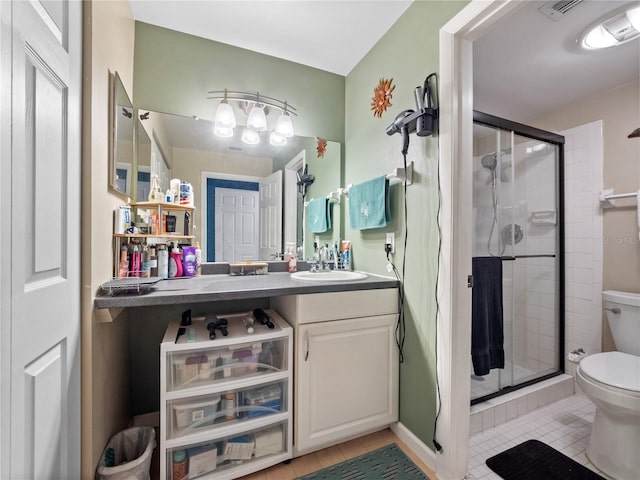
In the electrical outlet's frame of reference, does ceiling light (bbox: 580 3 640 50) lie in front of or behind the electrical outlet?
behind

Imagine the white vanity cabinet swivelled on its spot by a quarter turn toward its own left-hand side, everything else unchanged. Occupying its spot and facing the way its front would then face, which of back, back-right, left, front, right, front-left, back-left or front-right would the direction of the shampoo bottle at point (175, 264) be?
back-left

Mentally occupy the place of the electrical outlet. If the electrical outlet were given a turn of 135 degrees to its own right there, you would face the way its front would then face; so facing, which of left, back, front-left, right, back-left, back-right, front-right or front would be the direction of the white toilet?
right

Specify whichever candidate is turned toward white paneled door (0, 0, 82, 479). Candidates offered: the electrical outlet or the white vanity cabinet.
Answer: the electrical outlet

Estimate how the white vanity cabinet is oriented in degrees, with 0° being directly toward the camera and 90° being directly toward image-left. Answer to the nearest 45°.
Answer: approximately 315°

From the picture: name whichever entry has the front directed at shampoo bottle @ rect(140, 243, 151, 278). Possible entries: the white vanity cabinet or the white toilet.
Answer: the white toilet

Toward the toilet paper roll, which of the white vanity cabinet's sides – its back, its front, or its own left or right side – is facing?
left

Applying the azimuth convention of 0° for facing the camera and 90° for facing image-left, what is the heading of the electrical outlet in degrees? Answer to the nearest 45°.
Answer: approximately 45°

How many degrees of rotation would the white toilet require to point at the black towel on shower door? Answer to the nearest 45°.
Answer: approximately 45° to its right
